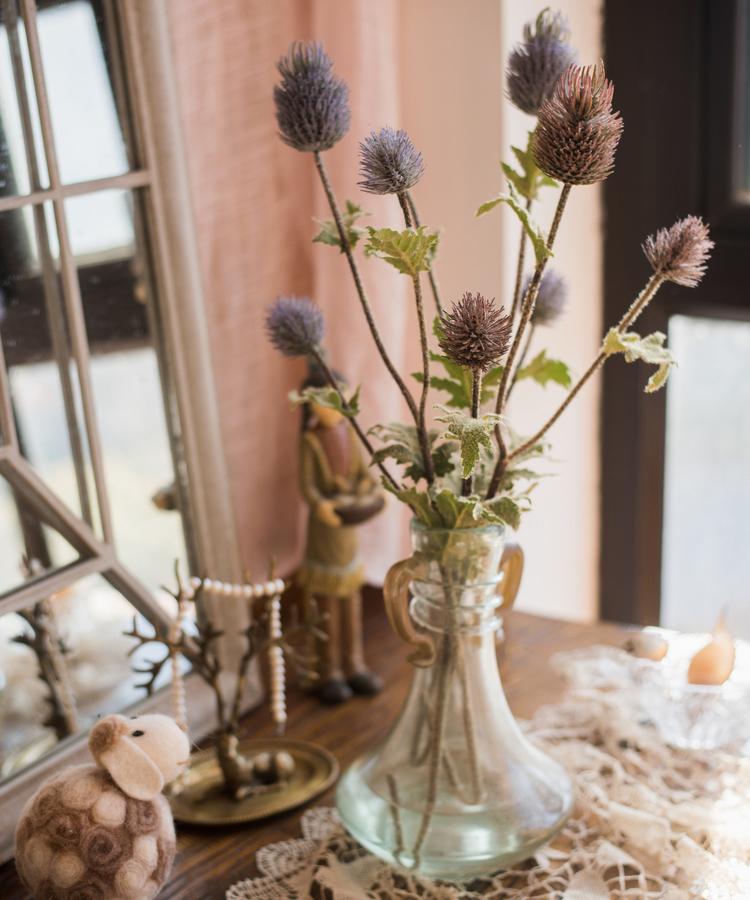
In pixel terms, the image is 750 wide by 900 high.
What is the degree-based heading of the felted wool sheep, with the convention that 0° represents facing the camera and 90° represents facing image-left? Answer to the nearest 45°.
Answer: approximately 270°

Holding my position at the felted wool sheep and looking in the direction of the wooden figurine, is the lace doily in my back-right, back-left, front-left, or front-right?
front-right

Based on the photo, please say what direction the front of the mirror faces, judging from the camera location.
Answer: facing the viewer and to the right of the viewer

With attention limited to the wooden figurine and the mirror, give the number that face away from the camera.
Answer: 0
